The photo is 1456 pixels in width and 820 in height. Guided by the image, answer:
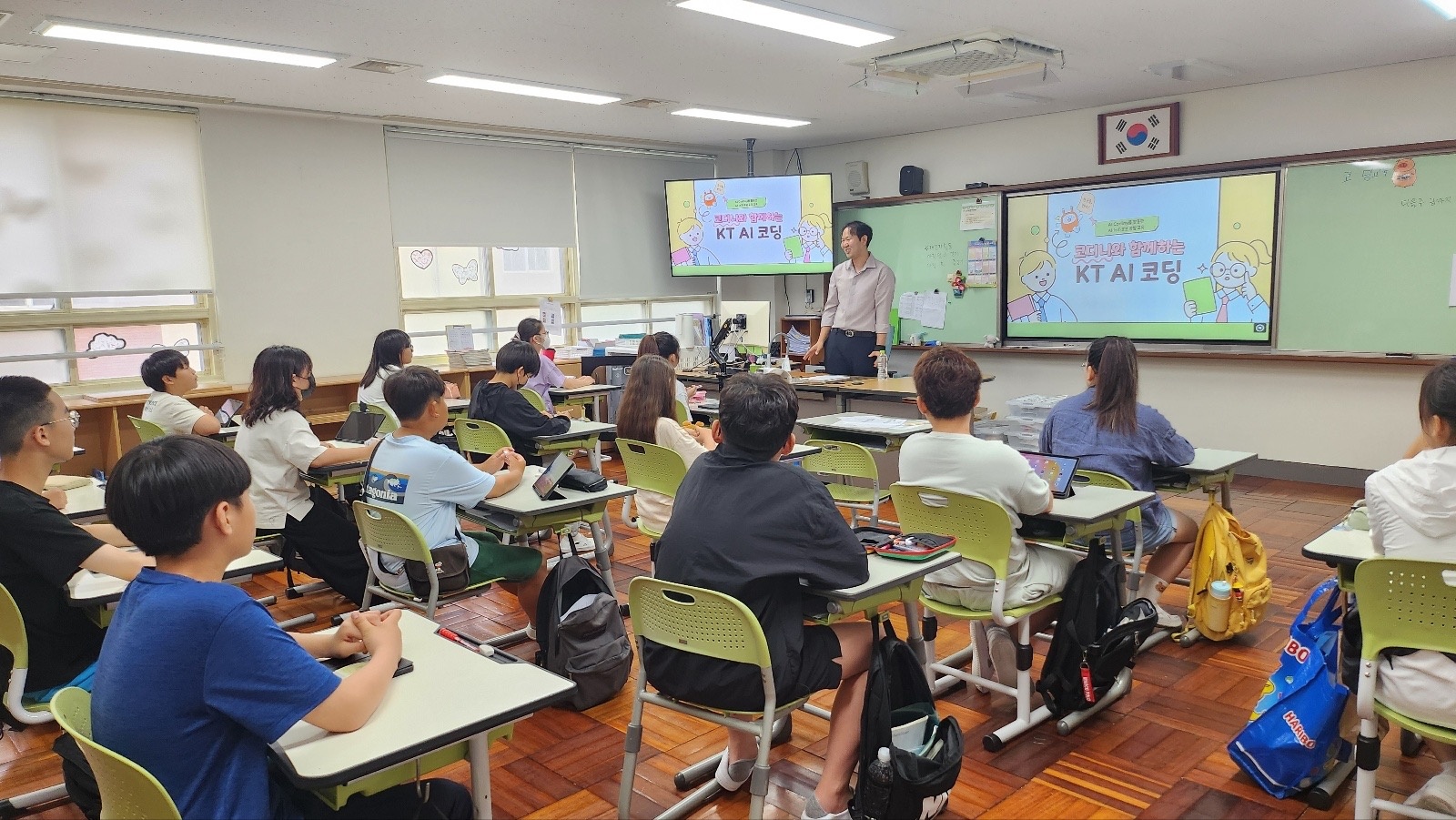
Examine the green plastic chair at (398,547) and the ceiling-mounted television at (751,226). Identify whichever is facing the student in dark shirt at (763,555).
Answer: the ceiling-mounted television

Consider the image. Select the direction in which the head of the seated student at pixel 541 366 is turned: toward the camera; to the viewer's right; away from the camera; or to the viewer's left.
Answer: to the viewer's right

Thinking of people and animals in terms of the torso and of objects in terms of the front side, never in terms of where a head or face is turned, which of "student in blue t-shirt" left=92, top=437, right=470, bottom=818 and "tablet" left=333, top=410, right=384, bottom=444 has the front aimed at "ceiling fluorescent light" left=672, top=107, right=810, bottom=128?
the student in blue t-shirt

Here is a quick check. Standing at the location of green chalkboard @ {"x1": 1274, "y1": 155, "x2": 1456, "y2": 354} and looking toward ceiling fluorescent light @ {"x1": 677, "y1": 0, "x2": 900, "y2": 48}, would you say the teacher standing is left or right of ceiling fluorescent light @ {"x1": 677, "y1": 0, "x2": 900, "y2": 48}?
right

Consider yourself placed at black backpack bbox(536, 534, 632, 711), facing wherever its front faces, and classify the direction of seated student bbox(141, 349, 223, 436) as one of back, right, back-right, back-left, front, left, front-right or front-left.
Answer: back

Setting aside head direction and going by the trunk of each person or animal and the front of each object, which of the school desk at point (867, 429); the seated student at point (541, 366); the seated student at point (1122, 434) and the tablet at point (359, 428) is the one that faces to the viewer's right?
the seated student at point (541, 366)

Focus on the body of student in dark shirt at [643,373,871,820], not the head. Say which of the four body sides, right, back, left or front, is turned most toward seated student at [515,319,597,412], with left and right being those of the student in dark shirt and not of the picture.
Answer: front

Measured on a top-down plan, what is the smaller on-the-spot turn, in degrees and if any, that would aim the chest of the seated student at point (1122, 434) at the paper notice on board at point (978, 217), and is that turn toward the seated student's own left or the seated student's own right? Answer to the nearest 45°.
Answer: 0° — they already face it

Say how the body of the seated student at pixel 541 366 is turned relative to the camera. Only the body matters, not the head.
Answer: to the viewer's right

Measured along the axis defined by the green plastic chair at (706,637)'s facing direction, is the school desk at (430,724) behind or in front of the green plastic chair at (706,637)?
behind

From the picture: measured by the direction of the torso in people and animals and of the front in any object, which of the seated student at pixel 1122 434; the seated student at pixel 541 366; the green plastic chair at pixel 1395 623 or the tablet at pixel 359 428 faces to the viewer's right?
the seated student at pixel 541 366

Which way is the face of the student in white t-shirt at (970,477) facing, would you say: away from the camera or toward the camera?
away from the camera

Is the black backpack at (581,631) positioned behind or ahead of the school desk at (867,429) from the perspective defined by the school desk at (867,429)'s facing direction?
ahead

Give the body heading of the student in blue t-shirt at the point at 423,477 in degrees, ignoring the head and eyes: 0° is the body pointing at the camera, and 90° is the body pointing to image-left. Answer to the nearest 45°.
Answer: approximately 225°

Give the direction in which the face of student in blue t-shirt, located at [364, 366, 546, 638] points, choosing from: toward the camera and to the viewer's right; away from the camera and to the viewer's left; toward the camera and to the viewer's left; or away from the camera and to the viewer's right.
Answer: away from the camera and to the viewer's right

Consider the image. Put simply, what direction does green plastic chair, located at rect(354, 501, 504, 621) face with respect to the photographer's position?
facing away from the viewer and to the right of the viewer
